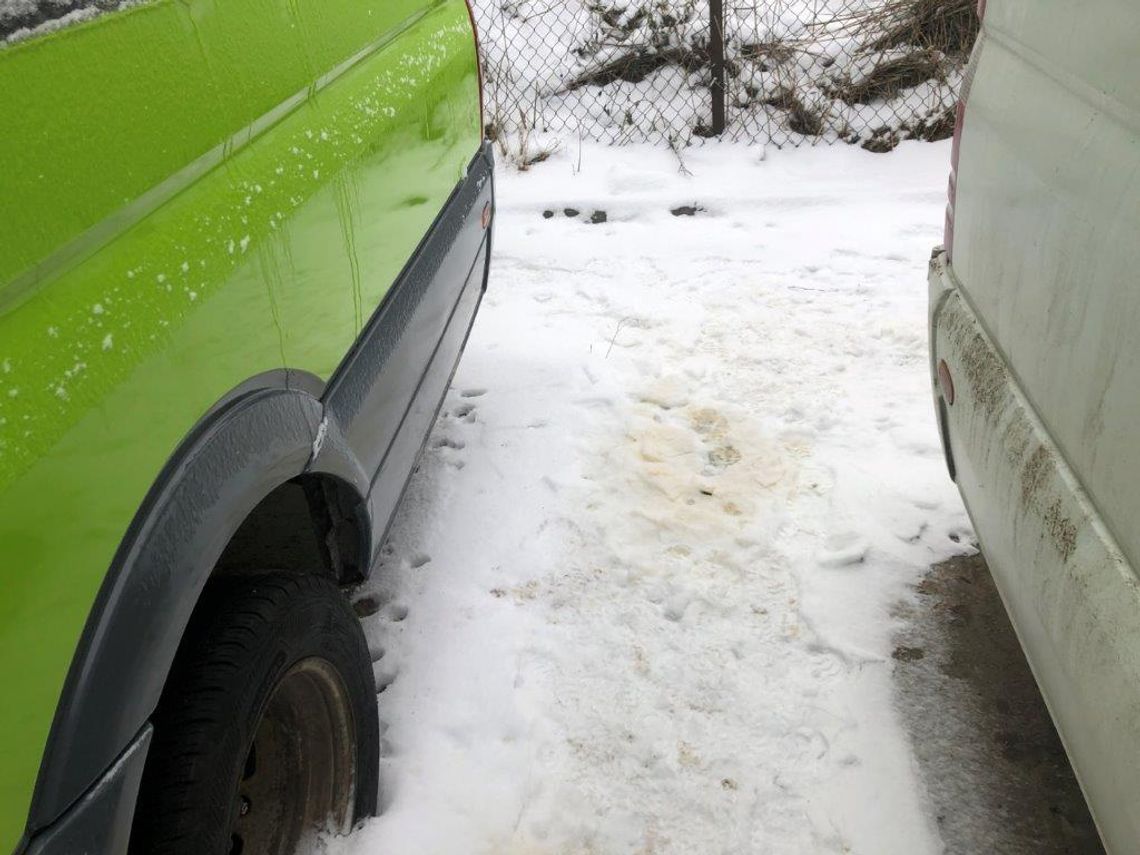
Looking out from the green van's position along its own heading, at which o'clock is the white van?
The white van is roughly at 8 o'clock from the green van.

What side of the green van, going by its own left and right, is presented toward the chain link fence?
back

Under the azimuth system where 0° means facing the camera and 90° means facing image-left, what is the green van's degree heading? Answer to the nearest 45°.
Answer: approximately 45°

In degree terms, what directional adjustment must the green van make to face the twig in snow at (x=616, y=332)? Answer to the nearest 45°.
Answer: approximately 180°
